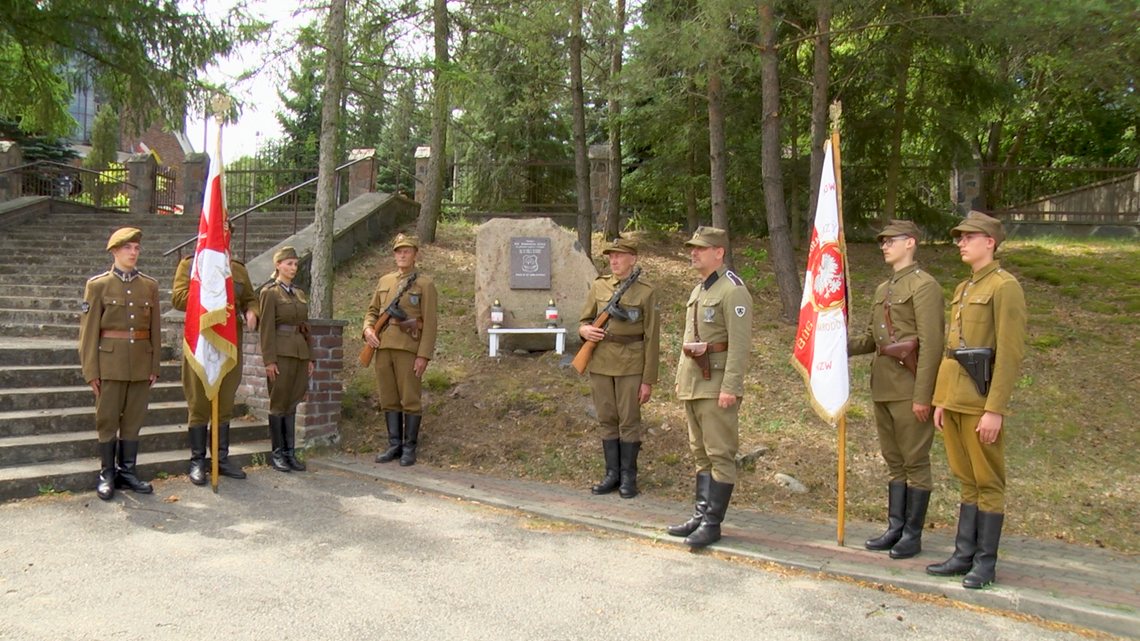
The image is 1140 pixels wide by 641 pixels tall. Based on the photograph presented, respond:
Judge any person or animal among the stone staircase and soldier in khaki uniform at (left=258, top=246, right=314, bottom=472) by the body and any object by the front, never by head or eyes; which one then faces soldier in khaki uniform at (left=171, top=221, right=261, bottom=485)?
the stone staircase

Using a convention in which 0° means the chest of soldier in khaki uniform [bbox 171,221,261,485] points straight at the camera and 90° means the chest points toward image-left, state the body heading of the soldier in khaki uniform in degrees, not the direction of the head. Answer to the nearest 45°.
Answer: approximately 0°

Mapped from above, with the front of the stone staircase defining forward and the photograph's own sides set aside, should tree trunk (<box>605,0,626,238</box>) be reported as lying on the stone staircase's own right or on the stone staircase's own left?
on the stone staircase's own left

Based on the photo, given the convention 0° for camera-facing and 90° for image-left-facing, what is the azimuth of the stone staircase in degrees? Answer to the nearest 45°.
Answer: approximately 315°

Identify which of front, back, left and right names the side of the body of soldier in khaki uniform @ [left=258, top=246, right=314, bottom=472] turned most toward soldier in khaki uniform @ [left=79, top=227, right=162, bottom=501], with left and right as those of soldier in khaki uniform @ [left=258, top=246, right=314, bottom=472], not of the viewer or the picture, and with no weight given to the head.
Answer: right

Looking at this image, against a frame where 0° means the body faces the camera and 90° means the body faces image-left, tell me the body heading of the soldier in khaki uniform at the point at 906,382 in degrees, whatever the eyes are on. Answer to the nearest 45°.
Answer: approximately 45°

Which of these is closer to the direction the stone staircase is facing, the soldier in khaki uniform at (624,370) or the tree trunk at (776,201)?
the soldier in khaki uniform

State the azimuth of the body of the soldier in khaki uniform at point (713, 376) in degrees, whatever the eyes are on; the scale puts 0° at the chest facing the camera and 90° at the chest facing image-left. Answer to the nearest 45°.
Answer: approximately 45°

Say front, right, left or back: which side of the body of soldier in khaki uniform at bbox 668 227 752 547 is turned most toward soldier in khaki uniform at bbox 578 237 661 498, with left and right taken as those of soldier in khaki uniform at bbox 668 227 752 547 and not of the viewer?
right

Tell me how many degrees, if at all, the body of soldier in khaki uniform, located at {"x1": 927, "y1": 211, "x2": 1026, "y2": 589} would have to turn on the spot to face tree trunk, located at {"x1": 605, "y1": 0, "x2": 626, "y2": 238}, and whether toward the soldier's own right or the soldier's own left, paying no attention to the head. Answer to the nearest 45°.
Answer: approximately 90° to the soldier's own right

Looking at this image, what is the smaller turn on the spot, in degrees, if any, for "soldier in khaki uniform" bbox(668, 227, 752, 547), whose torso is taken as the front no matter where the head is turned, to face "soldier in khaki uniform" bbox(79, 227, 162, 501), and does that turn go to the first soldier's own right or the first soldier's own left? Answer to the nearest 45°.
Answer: approximately 45° to the first soldier's own right
